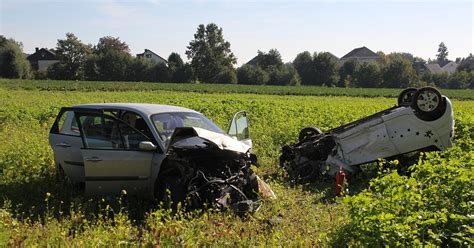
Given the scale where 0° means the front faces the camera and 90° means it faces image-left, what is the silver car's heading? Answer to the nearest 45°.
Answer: approximately 315°

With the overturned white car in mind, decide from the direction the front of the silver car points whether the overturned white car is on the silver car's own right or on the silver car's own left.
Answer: on the silver car's own left
